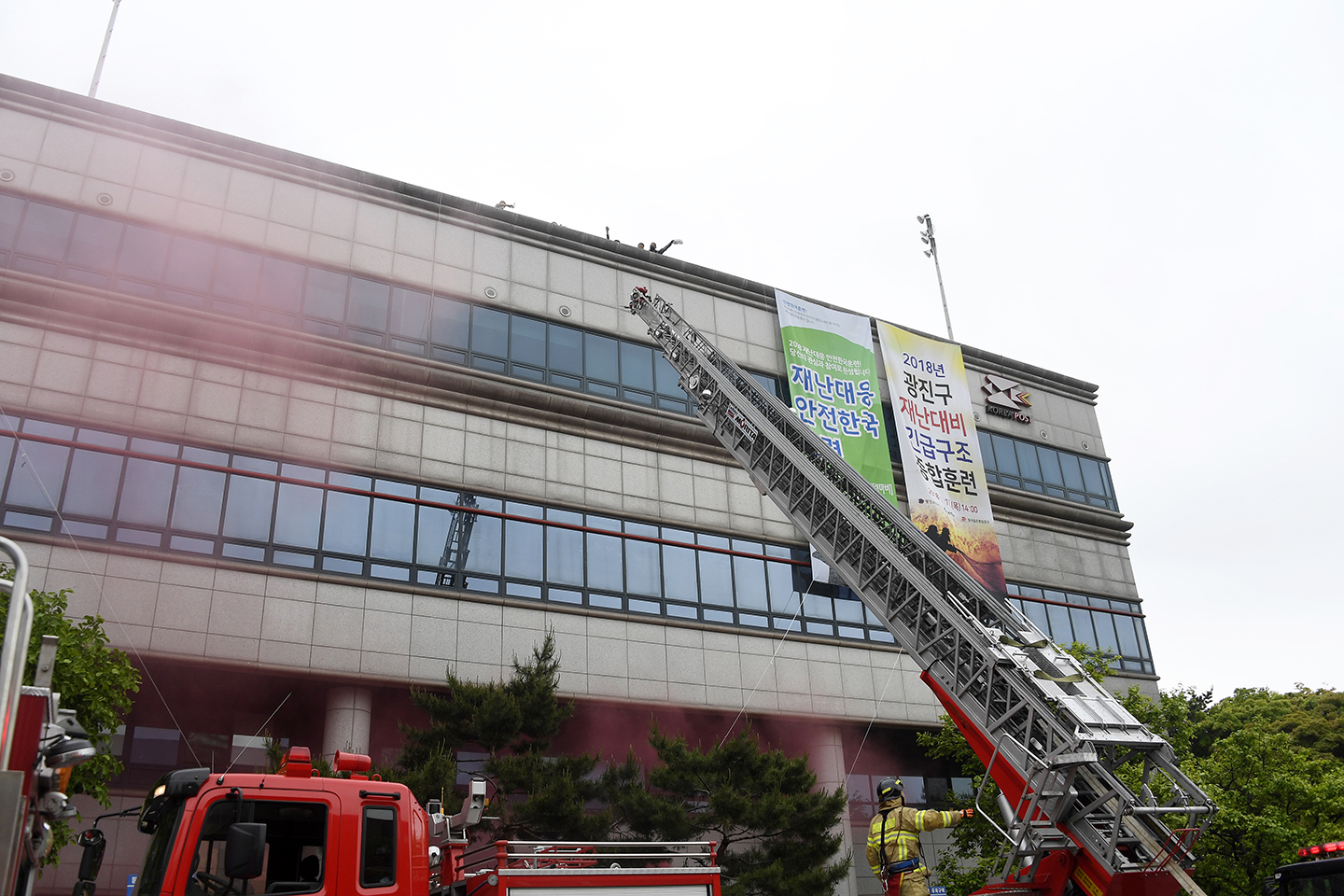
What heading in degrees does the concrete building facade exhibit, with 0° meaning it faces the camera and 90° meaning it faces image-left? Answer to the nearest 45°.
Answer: approximately 315°

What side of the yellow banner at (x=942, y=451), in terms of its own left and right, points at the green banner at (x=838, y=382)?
right

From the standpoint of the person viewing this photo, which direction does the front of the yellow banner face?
facing the viewer and to the right of the viewer

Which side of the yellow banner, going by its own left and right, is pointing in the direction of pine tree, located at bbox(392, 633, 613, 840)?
right

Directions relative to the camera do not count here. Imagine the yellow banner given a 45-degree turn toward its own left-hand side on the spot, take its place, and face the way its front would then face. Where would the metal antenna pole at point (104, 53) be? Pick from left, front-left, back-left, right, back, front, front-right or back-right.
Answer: back-right

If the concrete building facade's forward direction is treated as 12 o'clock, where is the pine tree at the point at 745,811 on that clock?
The pine tree is roughly at 11 o'clock from the concrete building facade.

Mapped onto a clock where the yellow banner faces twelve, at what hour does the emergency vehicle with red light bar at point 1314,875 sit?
The emergency vehicle with red light bar is roughly at 1 o'clock from the yellow banner.

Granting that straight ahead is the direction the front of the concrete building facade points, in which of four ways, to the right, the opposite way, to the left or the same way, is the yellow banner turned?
the same way
